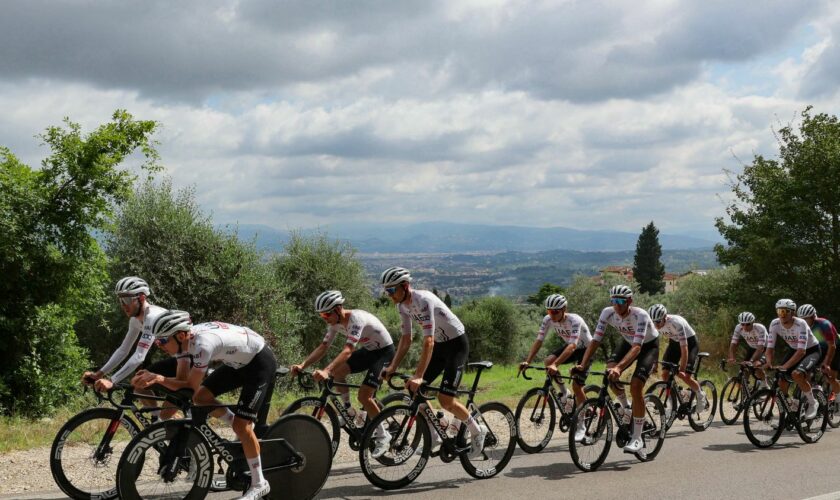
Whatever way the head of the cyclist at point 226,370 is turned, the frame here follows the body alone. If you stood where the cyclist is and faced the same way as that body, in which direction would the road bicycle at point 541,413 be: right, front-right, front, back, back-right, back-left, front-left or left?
back-right

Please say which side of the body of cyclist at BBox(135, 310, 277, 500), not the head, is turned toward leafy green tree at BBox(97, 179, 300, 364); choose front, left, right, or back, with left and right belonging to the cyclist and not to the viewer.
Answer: right

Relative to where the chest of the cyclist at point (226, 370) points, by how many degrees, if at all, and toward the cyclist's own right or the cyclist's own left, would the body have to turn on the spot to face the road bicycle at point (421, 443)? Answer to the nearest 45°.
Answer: approximately 135° to the cyclist's own right

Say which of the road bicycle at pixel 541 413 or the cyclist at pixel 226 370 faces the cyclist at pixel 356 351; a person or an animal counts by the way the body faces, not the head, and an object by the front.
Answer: the road bicycle

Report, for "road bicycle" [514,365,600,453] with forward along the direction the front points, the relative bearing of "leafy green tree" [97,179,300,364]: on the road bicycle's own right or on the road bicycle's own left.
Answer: on the road bicycle's own right

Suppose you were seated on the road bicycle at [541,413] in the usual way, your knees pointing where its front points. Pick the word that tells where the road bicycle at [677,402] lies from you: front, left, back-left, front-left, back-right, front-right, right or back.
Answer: back

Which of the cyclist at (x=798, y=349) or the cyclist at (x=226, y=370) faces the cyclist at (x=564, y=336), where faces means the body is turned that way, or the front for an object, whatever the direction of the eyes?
the cyclist at (x=798, y=349)

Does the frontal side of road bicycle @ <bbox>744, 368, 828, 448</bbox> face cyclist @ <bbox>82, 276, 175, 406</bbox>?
yes

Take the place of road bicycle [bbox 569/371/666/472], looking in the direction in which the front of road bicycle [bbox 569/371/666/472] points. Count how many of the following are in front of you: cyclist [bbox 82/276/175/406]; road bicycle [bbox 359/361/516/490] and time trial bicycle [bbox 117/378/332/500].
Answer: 3

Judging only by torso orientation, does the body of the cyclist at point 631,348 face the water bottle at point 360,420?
yes

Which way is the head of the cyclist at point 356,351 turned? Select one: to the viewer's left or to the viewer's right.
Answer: to the viewer's left

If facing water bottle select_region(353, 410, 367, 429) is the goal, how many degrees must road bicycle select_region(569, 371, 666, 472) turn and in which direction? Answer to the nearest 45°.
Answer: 0° — it already faces it

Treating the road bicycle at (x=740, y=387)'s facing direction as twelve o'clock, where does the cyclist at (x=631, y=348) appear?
The cyclist is roughly at 11 o'clock from the road bicycle.
